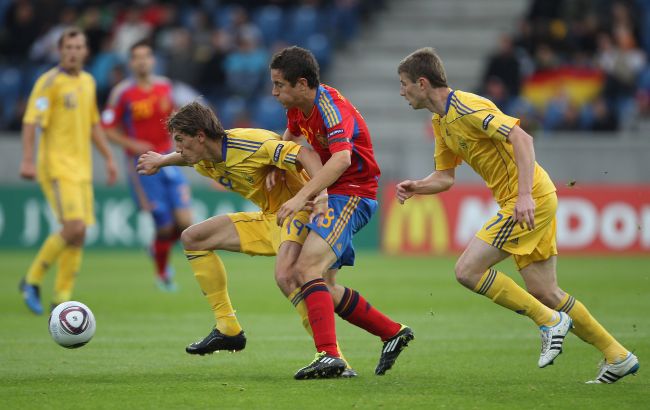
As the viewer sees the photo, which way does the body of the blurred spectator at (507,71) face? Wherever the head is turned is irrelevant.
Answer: toward the camera

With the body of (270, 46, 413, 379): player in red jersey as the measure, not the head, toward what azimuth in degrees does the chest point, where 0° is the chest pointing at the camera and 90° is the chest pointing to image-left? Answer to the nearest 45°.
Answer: approximately 90°

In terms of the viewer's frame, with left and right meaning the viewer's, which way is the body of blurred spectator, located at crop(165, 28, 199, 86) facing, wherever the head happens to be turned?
facing the viewer

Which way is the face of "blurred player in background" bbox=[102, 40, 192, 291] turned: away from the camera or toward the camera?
toward the camera

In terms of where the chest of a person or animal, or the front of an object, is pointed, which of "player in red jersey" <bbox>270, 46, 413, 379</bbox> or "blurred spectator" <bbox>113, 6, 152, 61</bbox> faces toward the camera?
the blurred spectator

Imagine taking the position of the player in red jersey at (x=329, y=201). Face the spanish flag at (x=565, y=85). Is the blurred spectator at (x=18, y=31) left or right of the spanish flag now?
left

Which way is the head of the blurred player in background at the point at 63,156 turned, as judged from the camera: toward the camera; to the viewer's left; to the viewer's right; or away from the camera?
toward the camera

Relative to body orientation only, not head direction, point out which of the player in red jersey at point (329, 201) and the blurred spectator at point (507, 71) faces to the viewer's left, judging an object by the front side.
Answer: the player in red jersey

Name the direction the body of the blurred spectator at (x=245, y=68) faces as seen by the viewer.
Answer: toward the camera

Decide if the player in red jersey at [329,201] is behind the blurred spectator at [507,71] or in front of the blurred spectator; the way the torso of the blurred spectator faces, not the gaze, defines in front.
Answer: in front

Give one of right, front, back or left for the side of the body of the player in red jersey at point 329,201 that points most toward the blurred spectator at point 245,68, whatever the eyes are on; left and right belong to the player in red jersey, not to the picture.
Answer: right

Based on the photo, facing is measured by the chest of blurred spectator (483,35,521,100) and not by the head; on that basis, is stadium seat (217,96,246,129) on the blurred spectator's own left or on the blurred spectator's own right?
on the blurred spectator's own right

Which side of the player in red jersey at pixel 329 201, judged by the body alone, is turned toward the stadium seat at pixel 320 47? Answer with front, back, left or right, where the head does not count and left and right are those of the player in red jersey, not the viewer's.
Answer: right
